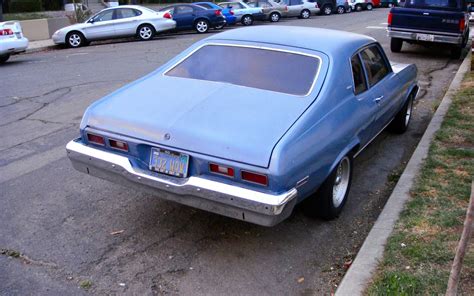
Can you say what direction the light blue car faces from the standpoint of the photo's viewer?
facing away from the viewer and to the right of the viewer

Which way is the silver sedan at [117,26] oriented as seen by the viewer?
to the viewer's left

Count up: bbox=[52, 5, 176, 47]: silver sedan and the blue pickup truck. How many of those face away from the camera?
1

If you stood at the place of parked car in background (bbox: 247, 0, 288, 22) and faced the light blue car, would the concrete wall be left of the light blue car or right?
right

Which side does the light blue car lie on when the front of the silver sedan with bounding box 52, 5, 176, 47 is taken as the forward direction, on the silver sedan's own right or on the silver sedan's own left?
on the silver sedan's own left

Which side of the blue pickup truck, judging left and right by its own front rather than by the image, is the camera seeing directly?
back

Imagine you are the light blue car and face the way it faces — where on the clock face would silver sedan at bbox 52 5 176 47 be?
The silver sedan is roughly at 10 o'clock from the light blue car.

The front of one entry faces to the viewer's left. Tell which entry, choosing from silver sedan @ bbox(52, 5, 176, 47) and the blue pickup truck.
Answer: the silver sedan

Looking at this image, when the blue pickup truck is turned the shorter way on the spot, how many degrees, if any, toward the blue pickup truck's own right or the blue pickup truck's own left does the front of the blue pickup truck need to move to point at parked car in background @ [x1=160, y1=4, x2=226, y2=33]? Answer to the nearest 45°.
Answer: approximately 45° to the blue pickup truck's own left
